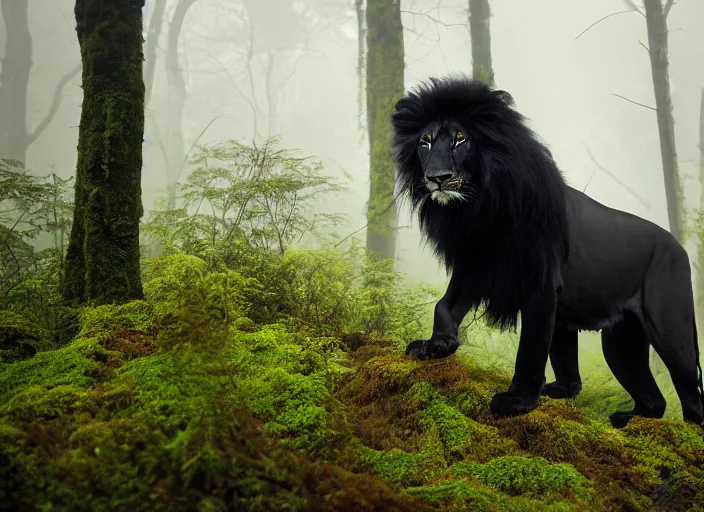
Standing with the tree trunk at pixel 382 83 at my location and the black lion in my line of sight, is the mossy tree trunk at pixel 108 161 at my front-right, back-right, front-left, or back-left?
front-right

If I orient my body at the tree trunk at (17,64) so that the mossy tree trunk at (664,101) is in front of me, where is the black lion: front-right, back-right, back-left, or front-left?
front-right

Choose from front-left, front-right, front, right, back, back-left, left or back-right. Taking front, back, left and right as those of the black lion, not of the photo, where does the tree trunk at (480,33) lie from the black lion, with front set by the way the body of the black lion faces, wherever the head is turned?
back-right

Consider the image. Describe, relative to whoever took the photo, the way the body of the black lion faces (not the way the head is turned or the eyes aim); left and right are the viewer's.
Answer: facing the viewer and to the left of the viewer

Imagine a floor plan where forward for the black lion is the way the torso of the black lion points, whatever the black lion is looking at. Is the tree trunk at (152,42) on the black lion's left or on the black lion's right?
on the black lion's right

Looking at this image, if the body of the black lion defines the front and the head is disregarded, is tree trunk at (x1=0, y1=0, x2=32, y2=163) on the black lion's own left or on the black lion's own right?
on the black lion's own right

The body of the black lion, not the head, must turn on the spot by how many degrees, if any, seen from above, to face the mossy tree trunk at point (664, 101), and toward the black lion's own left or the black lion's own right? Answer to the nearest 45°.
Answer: approximately 135° to the black lion's own right

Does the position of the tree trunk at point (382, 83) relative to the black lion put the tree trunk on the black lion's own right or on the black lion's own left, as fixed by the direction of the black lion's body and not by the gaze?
on the black lion's own right

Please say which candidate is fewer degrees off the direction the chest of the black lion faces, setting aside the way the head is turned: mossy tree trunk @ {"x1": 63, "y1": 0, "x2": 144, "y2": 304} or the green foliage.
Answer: the mossy tree trunk
